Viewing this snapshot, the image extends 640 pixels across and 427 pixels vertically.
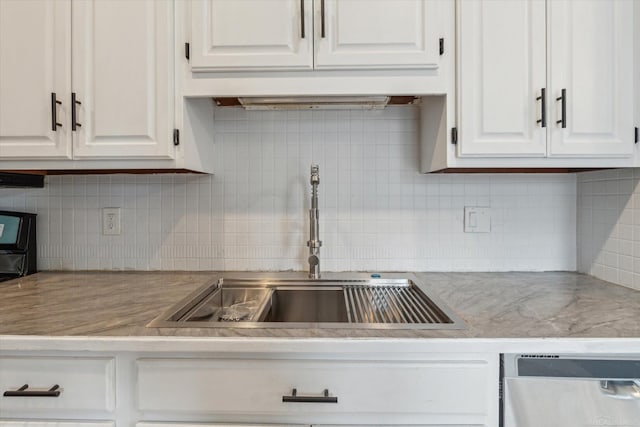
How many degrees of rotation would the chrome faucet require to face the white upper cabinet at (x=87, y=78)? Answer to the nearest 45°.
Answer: approximately 90° to its right

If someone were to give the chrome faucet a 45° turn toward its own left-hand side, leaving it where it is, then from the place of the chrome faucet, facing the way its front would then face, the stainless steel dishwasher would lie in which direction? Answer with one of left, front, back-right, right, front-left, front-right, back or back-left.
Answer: front

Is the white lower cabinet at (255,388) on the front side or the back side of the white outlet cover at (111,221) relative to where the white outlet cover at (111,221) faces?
on the front side

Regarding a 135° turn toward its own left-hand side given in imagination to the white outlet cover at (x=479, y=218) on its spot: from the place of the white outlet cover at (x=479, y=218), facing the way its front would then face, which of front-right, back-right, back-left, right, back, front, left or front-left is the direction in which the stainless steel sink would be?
back

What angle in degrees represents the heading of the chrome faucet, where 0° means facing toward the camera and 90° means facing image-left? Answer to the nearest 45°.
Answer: approximately 0°

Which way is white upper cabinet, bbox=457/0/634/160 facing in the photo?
toward the camera

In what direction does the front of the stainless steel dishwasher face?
toward the camera

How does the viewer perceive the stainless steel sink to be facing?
facing the viewer

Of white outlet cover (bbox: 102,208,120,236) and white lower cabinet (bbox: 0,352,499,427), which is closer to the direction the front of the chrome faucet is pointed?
the white lower cabinet

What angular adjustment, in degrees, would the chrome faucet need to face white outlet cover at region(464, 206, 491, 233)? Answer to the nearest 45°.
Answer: approximately 90° to its left

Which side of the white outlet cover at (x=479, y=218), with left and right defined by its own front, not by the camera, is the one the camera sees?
front

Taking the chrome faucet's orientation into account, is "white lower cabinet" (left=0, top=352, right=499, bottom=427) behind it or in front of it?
in front
